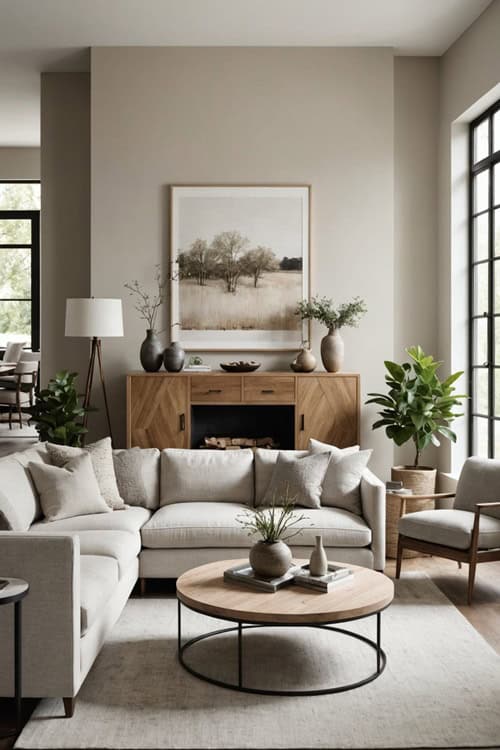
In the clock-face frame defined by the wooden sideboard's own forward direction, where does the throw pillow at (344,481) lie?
The throw pillow is roughly at 11 o'clock from the wooden sideboard.

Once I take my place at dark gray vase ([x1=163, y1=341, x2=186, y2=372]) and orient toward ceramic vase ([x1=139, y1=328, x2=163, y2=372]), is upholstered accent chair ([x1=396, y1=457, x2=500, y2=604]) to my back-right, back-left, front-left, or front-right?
back-left

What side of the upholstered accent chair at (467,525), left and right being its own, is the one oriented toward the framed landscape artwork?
right

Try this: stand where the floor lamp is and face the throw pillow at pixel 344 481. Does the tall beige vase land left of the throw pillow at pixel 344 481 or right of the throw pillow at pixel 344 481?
left

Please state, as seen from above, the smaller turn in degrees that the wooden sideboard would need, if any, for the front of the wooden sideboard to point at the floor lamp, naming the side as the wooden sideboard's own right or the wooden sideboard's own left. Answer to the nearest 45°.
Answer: approximately 90° to the wooden sideboard's own right

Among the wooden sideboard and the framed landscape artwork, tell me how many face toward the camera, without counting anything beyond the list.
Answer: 2

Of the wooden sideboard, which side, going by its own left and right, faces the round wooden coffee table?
front
